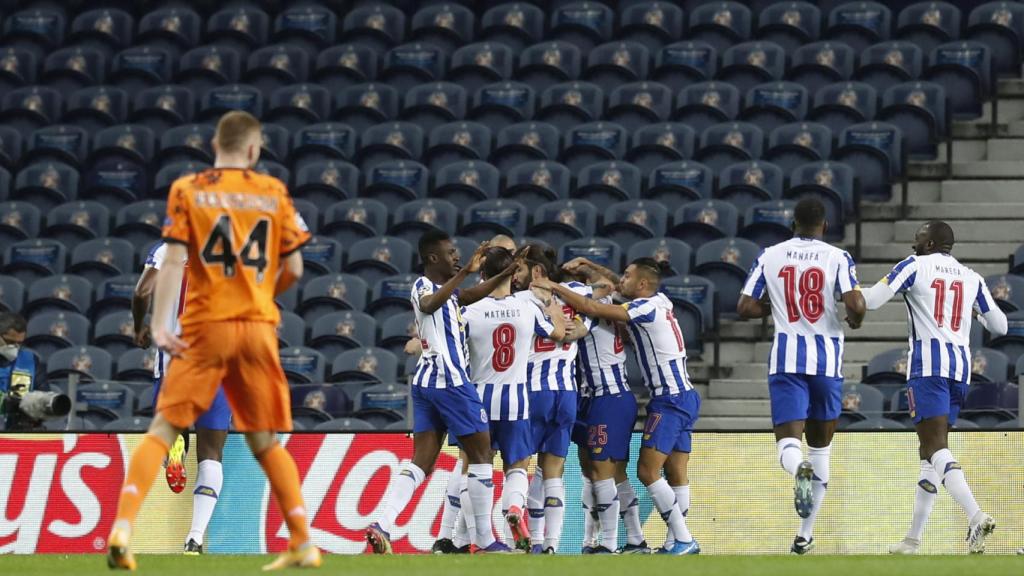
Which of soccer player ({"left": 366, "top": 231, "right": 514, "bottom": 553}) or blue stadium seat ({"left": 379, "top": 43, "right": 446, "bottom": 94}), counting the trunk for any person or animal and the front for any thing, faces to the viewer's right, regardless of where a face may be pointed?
the soccer player

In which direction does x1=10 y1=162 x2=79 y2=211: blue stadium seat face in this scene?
toward the camera

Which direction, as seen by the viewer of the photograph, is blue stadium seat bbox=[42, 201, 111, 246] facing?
facing the viewer and to the left of the viewer

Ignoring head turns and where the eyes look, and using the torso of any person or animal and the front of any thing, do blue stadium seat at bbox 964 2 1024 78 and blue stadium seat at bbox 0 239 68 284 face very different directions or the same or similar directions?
same or similar directions

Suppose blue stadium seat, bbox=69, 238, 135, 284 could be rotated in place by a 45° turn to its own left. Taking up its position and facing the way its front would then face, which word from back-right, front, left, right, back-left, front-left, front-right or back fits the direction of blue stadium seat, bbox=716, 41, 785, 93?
left

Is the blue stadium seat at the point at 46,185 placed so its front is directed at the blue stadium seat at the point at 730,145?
no

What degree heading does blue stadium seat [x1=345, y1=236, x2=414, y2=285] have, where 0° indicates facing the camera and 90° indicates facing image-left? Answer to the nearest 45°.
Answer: approximately 0°

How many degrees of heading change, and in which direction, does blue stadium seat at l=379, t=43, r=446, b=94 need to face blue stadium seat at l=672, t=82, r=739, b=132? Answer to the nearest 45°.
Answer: approximately 90° to its left

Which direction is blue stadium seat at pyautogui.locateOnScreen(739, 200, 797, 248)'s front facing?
toward the camera

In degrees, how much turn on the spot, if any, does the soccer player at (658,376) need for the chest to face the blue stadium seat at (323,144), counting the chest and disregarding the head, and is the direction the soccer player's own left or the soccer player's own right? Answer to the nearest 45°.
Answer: approximately 45° to the soccer player's own right

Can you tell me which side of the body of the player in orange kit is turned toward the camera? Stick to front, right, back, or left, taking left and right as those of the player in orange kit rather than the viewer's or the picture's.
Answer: back

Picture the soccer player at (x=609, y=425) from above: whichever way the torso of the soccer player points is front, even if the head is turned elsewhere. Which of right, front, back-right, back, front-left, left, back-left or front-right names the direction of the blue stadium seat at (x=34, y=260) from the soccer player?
front-right

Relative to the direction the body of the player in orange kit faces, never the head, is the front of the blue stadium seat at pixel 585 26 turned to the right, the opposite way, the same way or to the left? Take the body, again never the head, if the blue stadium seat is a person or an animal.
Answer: the opposite way

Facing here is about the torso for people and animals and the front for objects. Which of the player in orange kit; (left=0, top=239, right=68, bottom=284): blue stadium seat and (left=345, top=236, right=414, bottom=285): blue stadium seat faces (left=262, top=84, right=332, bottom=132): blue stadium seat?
the player in orange kit

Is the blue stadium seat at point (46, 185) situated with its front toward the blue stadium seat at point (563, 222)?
no
